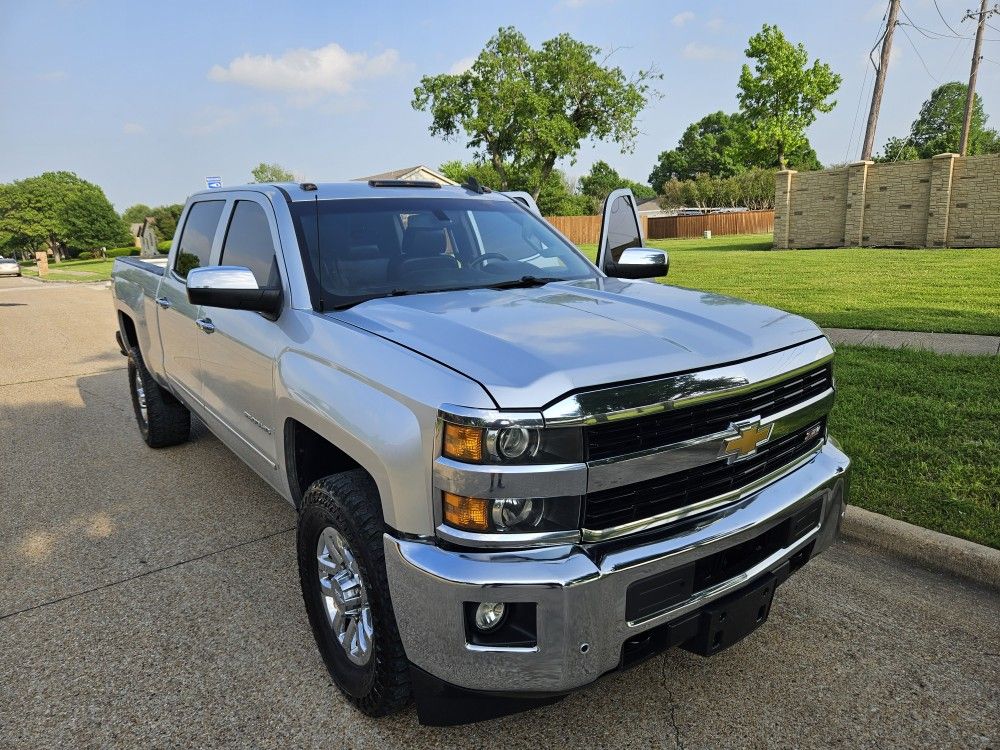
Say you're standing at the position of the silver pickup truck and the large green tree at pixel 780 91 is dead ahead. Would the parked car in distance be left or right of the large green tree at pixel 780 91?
left

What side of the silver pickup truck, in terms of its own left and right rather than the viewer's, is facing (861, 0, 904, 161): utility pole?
left

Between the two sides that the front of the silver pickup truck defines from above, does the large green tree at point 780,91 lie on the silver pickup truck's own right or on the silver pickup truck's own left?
on the silver pickup truck's own left

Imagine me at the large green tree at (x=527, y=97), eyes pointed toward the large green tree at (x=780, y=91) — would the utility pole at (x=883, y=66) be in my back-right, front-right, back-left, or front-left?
front-right

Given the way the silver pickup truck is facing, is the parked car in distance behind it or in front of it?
behind

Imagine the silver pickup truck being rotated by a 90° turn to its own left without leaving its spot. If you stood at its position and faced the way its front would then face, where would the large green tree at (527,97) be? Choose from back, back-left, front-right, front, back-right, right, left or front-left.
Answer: front-left

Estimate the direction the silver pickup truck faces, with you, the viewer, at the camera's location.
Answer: facing the viewer and to the right of the viewer

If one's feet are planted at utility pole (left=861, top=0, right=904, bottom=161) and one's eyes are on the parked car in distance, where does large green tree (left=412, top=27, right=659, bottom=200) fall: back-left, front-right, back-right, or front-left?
front-right
